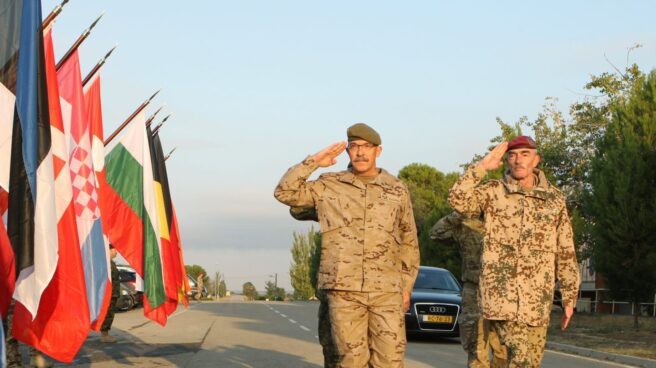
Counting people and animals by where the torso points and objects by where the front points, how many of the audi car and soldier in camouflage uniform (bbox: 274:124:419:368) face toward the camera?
2

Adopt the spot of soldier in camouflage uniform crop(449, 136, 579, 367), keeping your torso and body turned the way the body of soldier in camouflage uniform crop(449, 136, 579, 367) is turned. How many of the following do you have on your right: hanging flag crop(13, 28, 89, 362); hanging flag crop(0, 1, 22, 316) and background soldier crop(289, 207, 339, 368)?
3

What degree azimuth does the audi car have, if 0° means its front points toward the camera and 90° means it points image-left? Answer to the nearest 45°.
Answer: approximately 0°

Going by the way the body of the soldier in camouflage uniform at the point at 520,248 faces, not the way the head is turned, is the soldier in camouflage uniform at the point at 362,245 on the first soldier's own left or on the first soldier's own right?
on the first soldier's own right

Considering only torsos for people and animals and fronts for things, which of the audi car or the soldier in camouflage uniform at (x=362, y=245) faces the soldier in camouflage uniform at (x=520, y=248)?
the audi car

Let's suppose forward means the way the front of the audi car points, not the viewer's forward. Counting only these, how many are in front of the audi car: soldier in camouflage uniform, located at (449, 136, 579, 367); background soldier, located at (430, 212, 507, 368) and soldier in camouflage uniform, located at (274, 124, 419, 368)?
3

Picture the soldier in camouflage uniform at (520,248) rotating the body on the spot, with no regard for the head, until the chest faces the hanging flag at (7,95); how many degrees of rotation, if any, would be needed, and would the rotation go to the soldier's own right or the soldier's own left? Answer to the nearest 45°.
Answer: approximately 90° to the soldier's own right

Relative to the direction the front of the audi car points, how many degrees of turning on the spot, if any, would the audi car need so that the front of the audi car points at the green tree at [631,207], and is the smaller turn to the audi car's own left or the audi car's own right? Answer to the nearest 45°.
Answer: approximately 135° to the audi car's own left
